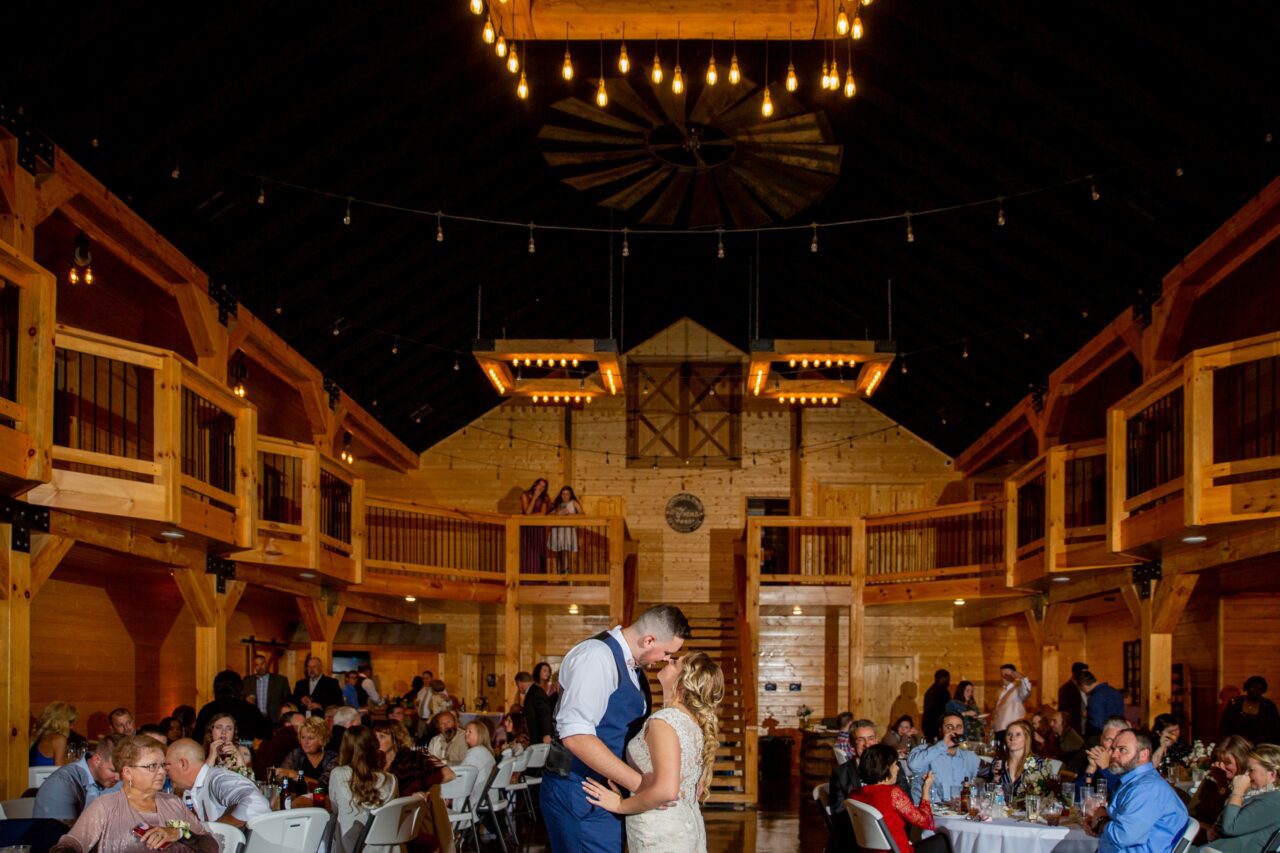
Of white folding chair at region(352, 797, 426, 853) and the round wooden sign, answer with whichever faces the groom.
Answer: the round wooden sign

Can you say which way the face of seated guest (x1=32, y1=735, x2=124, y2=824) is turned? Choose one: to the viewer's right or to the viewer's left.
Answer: to the viewer's right

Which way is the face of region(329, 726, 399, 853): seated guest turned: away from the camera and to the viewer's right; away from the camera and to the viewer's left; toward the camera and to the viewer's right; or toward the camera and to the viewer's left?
away from the camera and to the viewer's right

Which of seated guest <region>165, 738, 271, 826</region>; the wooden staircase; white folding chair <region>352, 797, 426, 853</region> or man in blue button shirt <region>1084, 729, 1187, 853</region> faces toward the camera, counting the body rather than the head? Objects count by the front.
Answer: the wooden staircase

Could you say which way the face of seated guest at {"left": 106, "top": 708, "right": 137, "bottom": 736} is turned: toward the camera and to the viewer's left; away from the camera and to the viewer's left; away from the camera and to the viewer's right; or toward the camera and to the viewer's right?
toward the camera and to the viewer's right

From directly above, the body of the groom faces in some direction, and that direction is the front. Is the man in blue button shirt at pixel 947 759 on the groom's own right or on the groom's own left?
on the groom's own left

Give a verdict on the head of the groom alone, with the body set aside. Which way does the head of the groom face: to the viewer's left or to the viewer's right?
to the viewer's right

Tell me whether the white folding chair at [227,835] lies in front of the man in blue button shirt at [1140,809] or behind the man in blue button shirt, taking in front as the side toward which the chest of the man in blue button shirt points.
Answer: in front

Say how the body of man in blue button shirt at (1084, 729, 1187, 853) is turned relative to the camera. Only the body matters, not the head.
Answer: to the viewer's left

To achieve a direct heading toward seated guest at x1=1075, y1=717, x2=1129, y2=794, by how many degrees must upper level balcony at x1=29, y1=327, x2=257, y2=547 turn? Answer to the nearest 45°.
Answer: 0° — it already faces them
